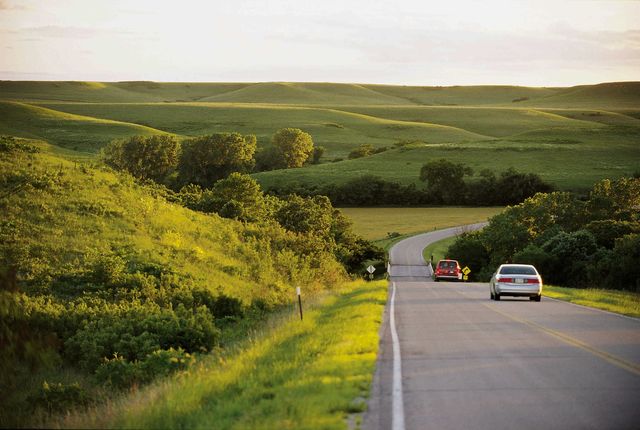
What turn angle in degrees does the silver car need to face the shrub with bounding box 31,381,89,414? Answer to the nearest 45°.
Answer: approximately 135° to its left

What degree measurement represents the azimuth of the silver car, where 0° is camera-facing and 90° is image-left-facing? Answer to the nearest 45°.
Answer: approximately 180°
